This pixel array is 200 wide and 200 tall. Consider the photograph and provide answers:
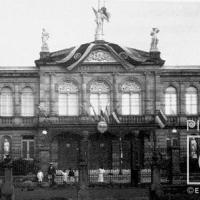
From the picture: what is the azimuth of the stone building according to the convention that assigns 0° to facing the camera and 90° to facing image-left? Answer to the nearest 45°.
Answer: approximately 0°
